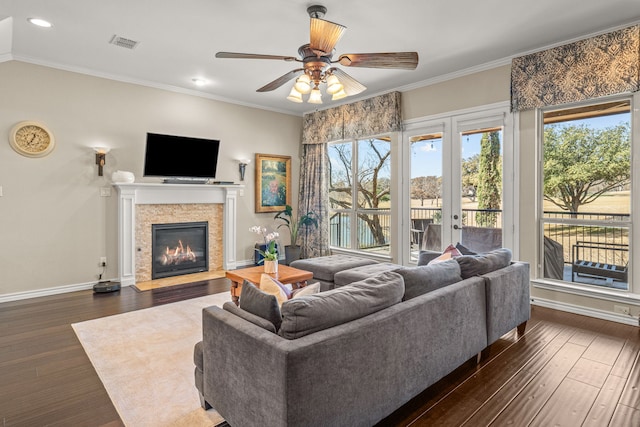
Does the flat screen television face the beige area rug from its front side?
yes

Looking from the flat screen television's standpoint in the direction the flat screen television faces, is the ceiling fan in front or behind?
in front

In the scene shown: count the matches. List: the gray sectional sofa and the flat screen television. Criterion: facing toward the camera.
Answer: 1

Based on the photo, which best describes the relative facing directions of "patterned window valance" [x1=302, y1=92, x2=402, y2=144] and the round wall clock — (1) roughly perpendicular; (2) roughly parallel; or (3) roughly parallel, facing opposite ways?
roughly perpendicular

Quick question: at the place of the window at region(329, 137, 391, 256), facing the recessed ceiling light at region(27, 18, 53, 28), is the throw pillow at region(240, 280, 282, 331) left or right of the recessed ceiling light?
left

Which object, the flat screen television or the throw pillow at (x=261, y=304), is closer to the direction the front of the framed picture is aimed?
the throw pillow

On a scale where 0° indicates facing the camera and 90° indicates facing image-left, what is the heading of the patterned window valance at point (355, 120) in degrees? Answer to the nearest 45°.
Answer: approximately 45°

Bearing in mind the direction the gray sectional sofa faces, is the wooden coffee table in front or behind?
in front

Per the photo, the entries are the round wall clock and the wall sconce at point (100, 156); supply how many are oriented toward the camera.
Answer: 2

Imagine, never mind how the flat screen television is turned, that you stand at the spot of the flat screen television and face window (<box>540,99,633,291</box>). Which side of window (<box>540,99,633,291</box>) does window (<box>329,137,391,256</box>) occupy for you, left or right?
left

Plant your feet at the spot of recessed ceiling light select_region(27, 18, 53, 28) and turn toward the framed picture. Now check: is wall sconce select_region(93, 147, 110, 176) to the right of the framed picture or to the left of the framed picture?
left

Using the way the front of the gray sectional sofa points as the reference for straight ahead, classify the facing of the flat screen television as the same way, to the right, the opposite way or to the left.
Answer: the opposite way

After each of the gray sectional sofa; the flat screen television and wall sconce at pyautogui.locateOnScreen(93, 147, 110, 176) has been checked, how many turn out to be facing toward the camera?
2
